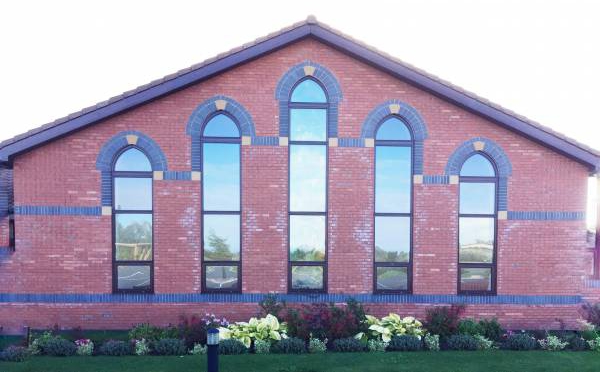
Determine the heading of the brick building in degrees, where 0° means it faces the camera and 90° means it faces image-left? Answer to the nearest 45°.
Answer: approximately 0°

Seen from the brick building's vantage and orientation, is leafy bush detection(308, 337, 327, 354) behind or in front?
in front
